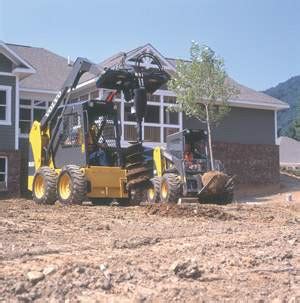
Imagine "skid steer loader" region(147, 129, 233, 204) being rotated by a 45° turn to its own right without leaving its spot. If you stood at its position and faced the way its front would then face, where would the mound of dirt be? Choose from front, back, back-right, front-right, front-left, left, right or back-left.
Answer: front

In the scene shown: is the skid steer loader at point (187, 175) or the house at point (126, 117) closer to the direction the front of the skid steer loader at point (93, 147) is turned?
the skid steer loader

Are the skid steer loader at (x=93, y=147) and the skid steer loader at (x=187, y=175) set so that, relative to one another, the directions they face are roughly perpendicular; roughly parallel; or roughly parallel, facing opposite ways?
roughly parallel

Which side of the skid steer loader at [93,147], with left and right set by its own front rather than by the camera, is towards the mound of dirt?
front

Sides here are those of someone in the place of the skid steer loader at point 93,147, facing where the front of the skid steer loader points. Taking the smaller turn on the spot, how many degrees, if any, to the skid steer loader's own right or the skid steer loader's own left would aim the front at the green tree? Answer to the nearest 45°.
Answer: approximately 90° to the skid steer loader's own left

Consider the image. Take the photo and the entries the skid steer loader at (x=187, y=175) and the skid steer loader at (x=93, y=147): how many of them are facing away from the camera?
0

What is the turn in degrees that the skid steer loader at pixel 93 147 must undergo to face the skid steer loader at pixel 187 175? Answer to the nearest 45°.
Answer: approximately 45° to its left
